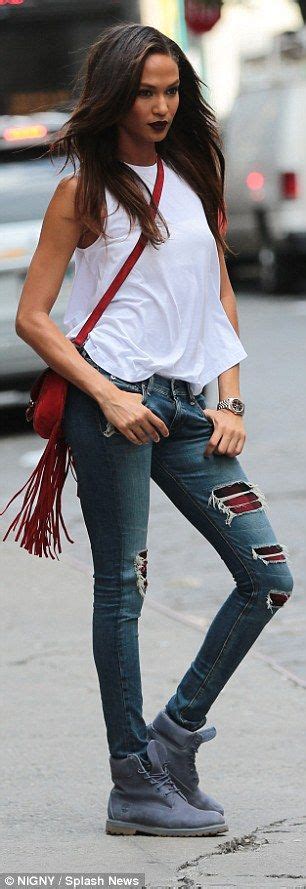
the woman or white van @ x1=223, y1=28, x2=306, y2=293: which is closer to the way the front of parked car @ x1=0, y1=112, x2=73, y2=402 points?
the white van

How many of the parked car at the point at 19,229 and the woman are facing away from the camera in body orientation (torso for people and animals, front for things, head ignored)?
1

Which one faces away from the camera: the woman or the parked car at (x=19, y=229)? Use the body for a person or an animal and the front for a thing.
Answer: the parked car

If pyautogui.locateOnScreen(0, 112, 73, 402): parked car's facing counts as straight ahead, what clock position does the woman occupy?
The woman is roughly at 6 o'clock from the parked car.

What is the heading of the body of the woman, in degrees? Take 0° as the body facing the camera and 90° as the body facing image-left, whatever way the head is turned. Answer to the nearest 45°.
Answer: approximately 315°

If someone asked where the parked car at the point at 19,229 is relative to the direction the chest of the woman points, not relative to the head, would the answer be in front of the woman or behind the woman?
behind

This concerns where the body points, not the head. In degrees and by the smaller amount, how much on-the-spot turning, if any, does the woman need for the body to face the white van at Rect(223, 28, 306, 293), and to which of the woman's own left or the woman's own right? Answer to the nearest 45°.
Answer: approximately 135° to the woman's own left

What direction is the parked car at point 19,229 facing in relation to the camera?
away from the camera

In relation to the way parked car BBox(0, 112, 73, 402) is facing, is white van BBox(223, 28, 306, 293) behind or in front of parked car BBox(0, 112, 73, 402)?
in front
